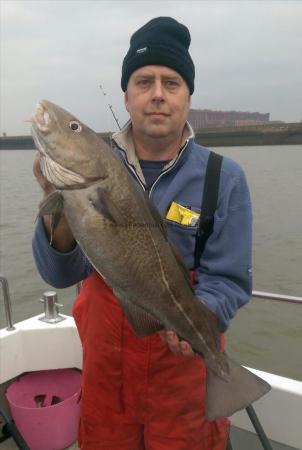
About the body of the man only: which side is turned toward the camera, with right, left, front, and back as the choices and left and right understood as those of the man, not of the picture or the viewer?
front
